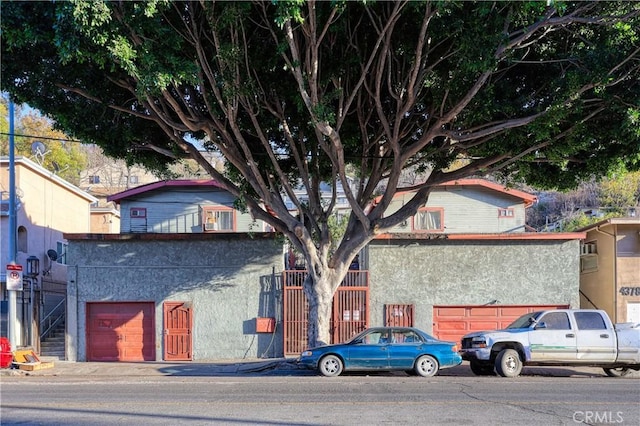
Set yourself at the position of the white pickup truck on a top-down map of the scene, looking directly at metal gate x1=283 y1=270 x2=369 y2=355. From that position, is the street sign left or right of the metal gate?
left

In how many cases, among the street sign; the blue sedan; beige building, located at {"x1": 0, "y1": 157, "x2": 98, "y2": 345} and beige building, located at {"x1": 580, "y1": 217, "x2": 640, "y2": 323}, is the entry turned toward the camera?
3

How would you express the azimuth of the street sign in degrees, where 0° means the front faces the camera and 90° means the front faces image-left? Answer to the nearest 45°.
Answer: approximately 0°

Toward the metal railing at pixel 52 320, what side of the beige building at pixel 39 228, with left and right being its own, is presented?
front

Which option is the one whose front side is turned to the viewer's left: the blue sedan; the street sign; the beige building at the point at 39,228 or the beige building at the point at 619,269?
the blue sedan

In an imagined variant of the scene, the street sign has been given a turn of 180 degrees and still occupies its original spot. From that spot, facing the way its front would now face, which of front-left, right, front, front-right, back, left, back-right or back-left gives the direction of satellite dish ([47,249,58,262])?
front

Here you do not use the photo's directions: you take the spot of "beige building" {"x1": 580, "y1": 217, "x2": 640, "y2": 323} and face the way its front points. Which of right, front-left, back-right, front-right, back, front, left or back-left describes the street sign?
front-right

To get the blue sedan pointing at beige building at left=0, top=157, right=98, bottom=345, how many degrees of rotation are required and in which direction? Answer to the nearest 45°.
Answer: approximately 45° to its right

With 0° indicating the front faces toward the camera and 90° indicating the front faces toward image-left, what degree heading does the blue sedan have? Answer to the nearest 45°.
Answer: approximately 90°

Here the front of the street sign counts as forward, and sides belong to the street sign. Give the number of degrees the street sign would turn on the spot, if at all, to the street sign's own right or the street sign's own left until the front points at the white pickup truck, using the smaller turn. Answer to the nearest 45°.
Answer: approximately 45° to the street sign's own left
